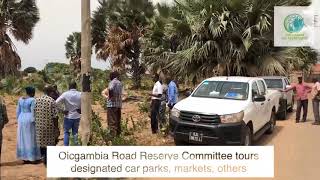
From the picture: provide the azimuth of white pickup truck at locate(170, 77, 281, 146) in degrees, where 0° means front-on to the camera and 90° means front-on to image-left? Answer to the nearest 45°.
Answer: approximately 45°

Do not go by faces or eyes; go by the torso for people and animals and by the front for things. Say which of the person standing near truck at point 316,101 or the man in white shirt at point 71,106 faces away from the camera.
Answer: the man in white shirt

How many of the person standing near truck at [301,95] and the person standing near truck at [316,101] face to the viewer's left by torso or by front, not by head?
1

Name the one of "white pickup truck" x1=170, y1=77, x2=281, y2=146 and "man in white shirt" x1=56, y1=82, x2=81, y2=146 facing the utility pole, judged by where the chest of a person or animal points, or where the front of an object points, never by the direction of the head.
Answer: the white pickup truck

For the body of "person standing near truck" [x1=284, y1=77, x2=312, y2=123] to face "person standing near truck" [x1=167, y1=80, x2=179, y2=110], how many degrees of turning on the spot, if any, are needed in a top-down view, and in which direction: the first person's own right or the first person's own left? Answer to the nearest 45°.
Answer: approximately 45° to the first person's own right

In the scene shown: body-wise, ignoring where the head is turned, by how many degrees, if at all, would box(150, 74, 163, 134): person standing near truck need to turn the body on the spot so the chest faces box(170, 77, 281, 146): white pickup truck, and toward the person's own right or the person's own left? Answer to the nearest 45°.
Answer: approximately 135° to the person's own left

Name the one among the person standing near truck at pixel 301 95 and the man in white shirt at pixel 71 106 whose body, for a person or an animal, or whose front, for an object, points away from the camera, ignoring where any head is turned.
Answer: the man in white shirt

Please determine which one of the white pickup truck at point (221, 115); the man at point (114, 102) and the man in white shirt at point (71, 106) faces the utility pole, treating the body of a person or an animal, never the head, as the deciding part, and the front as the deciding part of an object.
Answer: the white pickup truck

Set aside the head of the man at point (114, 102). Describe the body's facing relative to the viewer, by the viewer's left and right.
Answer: facing away from the viewer and to the left of the viewer

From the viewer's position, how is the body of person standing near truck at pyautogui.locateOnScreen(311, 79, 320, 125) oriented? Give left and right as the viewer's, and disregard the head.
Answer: facing to the left of the viewer
